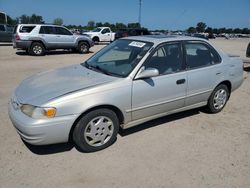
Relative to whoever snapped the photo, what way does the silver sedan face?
facing the viewer and to the left of the viewer

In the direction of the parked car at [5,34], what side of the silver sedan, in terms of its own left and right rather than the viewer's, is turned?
right

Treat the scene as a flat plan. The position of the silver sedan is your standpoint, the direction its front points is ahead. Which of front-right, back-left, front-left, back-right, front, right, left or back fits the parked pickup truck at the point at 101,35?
back-right

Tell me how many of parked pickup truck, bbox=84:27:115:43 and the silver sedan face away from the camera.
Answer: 0

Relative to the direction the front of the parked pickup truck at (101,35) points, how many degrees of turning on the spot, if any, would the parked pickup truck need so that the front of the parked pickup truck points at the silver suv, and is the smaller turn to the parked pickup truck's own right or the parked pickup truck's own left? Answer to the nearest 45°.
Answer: approximately 45° to the parked pickup truck's own left

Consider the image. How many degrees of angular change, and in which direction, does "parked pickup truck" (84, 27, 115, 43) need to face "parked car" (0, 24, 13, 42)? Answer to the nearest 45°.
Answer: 0° — it already faces it

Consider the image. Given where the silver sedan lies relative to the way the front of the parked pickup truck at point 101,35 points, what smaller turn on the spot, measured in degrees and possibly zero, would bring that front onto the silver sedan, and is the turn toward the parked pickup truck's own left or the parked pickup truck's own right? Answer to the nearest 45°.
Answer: approximately 45° to the parked pickup truck's own left
